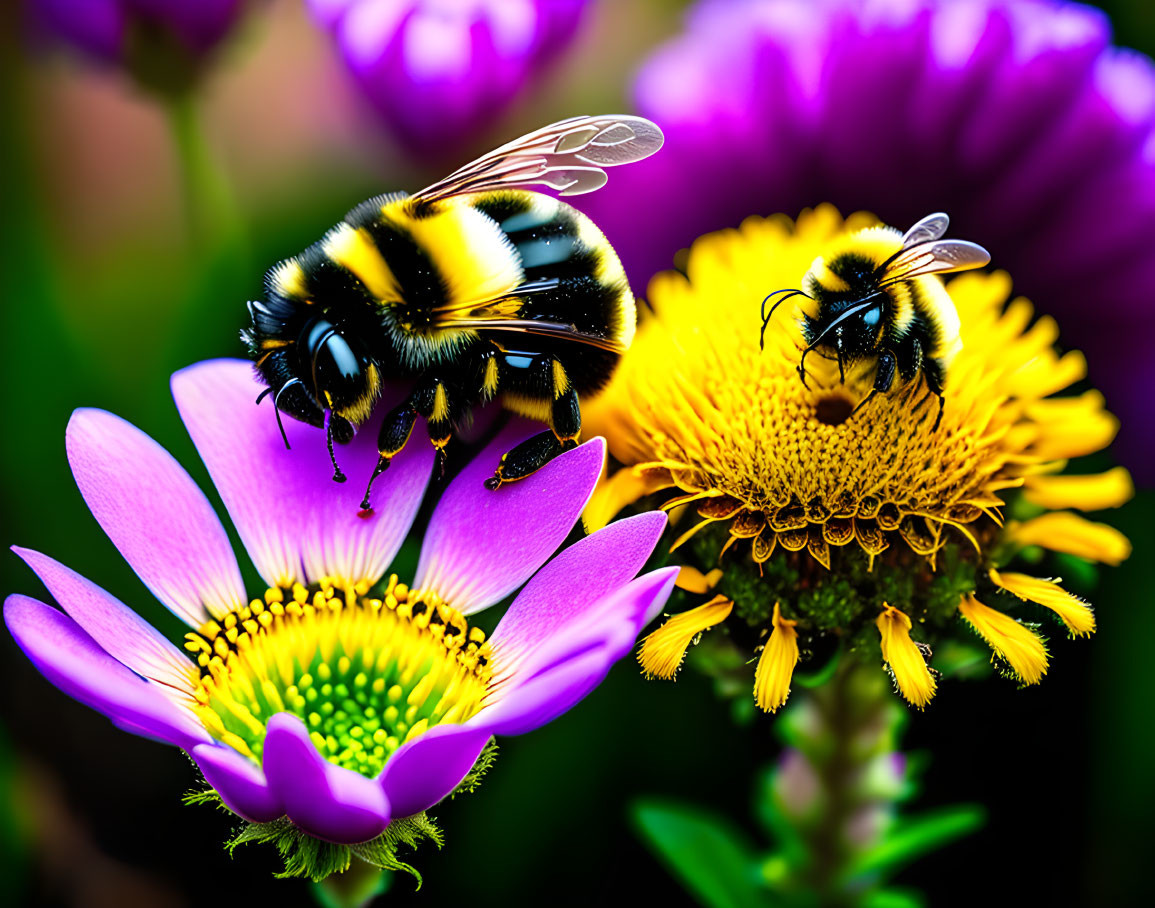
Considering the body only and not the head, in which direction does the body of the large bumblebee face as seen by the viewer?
to the viewer's left

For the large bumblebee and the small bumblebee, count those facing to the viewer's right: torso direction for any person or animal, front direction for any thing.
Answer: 0
